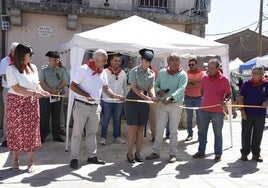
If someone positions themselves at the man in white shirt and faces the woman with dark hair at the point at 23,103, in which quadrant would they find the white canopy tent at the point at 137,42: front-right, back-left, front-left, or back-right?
back-right

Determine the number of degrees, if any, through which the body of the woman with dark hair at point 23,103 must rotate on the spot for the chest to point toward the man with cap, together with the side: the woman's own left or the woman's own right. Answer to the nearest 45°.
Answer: approximately 135° to the woman's own left

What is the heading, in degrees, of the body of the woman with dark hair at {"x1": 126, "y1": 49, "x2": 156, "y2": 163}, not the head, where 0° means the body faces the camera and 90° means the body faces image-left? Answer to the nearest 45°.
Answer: approximately 315°

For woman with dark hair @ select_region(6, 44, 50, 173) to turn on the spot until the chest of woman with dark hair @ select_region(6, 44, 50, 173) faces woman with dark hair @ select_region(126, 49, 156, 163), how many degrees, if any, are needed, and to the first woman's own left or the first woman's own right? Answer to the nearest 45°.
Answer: approximately 45° to the first woman's own left

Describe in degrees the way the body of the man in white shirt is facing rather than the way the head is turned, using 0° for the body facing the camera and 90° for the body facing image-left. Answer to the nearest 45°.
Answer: approximately 315°

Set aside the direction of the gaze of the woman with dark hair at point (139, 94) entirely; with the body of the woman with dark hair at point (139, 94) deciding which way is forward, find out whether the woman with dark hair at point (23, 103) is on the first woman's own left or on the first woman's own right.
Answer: on the first woman's own right

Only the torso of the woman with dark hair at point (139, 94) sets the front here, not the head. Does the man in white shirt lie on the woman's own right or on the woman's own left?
on the woman's own right

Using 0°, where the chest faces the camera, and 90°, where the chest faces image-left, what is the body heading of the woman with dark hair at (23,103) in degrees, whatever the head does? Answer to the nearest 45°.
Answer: approximately 315°

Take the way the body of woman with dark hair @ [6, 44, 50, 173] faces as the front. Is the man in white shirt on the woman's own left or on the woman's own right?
on the woman's own left
